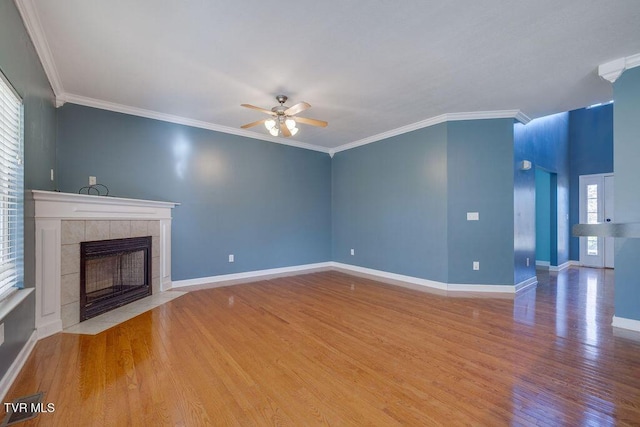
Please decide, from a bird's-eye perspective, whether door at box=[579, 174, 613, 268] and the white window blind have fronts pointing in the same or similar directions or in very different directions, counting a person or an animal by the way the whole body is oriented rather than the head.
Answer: very different directions

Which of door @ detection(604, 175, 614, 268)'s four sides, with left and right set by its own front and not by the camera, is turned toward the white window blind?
front

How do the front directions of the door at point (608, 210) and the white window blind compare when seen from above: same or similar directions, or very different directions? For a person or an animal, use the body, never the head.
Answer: very different directions

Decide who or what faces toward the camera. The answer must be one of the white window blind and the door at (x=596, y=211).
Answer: the door

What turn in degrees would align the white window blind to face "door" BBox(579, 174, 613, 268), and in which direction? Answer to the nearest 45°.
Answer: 0° — it already faces it

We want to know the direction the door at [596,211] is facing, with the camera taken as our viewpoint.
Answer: facing the viewer

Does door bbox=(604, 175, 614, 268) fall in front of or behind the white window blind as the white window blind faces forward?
in front

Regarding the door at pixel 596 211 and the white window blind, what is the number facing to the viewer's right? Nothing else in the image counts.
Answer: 1

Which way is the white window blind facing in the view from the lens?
facing to the right of the viewer

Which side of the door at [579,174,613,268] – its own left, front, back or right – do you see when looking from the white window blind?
front
